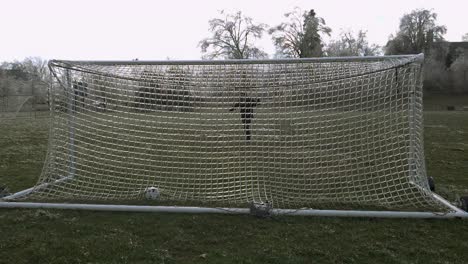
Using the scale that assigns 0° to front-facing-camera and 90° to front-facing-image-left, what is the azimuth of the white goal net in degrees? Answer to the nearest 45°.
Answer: approximately 180°
